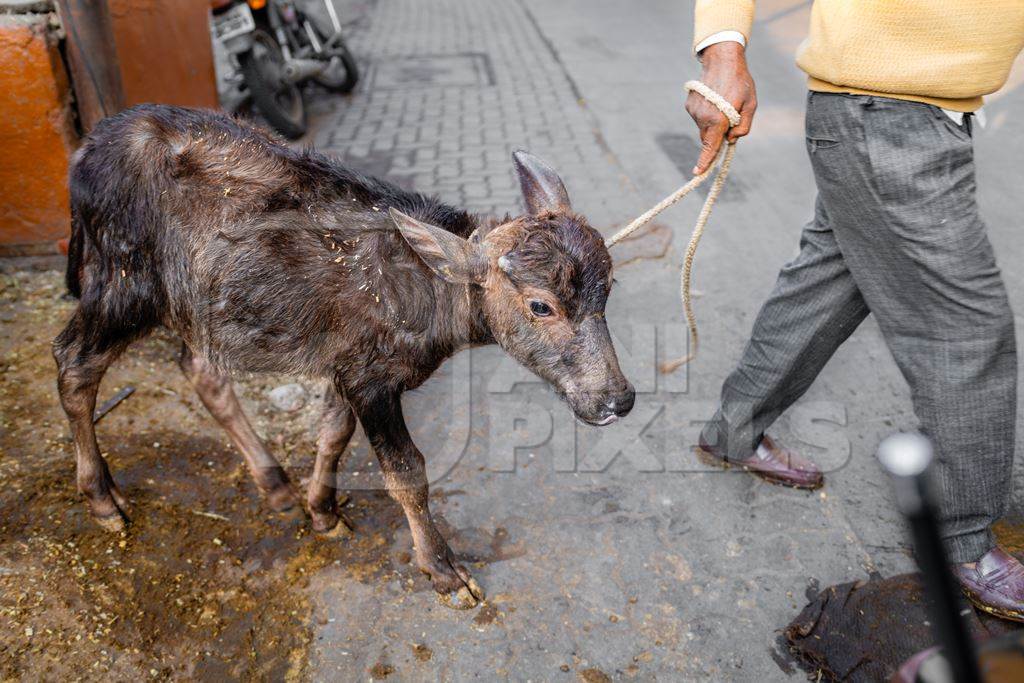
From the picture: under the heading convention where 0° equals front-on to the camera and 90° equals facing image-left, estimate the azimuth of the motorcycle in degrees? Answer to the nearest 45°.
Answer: approximately 225°

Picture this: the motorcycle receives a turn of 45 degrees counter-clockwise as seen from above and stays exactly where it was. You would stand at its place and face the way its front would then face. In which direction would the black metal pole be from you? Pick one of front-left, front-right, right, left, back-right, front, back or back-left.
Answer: back
